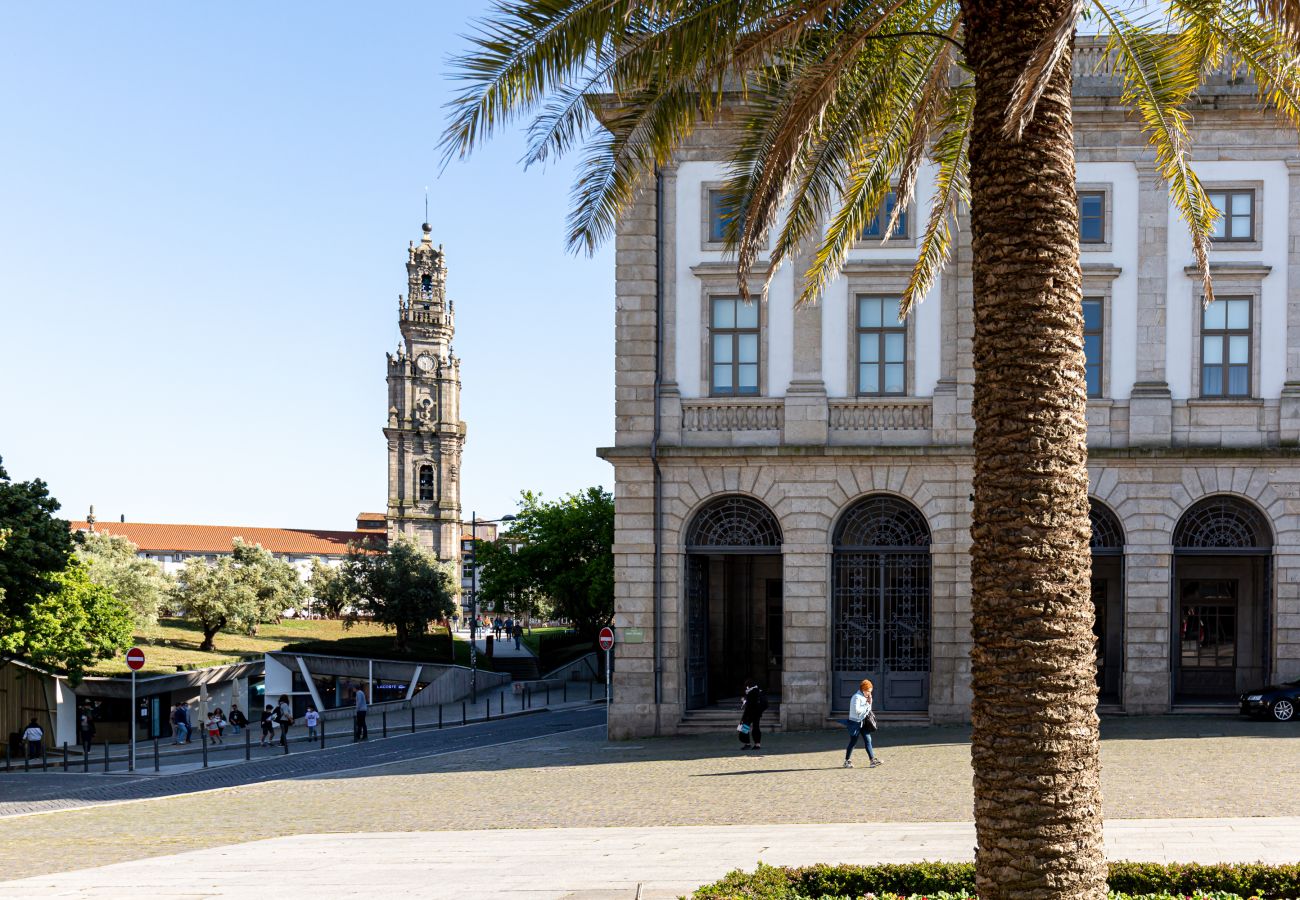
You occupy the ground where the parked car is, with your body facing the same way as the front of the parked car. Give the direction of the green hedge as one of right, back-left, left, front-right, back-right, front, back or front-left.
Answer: front-left

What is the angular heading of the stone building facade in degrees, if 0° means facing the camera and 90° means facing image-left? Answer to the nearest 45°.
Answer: approximately 0°

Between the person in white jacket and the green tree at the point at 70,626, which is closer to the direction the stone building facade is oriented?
the person in white jacket

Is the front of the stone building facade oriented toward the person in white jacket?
yes

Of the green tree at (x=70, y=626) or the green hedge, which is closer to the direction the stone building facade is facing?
the green hedge

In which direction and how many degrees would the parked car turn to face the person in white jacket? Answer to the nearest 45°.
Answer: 0° — it already faces them

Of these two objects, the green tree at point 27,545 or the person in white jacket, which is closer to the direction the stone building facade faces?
the person in white jacket
